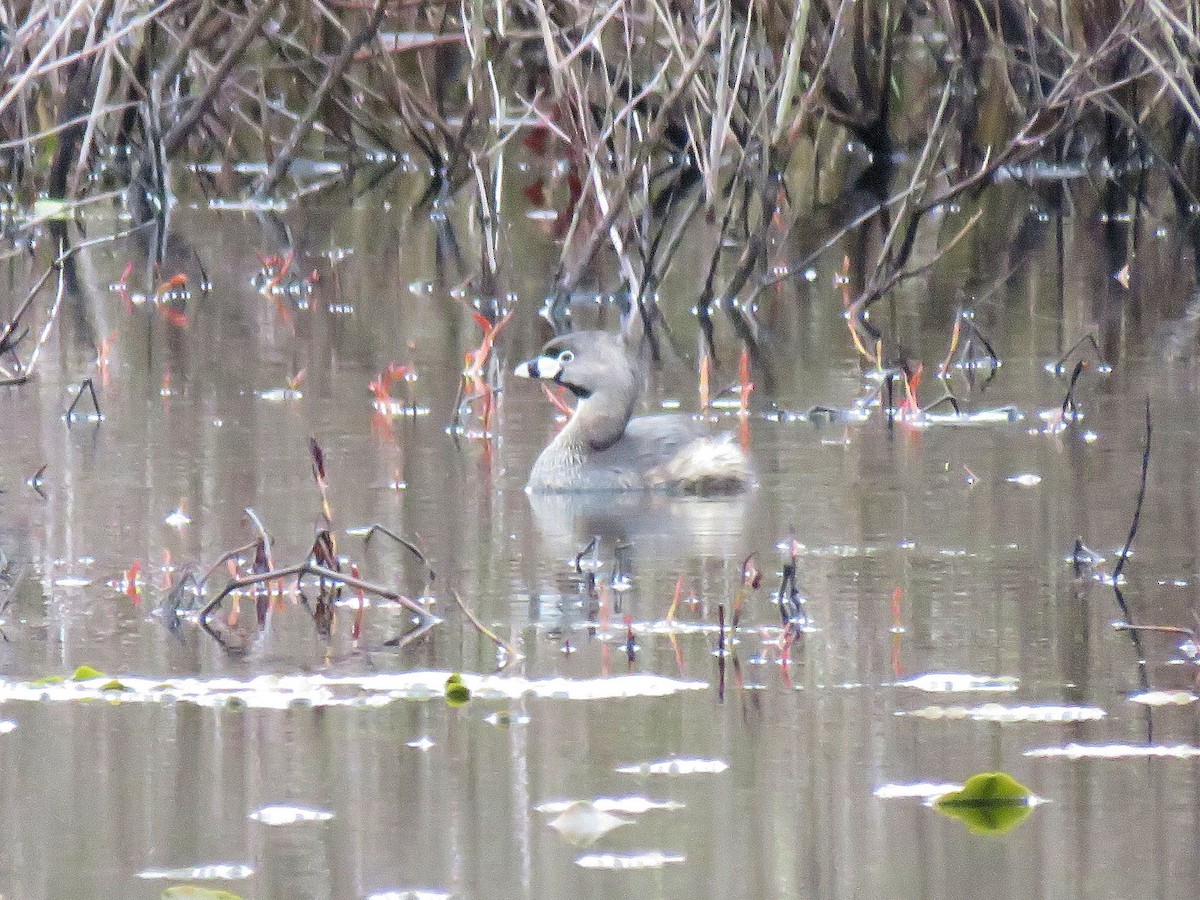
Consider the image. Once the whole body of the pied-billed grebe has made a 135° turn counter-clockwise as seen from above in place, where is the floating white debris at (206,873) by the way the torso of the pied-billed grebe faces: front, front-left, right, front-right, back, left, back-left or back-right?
front-right

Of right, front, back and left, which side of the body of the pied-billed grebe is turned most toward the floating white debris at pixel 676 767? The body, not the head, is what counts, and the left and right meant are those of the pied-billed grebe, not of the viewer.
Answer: left

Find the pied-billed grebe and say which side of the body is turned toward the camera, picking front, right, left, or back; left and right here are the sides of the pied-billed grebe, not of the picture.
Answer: left

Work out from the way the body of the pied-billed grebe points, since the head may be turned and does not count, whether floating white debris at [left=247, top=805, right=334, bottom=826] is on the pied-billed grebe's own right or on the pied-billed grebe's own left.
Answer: on the pied-billed grebe's own left

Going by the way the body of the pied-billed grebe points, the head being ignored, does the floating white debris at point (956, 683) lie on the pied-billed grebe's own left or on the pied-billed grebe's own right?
on the pied-billed grebe's own left

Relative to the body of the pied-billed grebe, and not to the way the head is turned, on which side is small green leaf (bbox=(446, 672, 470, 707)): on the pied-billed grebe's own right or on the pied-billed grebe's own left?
on the pied-billed grebe's own left

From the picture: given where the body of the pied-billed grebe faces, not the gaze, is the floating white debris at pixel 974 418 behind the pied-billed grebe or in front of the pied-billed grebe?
behind

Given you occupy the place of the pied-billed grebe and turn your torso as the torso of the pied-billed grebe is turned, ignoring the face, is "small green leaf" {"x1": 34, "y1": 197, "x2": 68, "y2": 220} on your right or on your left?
on your right

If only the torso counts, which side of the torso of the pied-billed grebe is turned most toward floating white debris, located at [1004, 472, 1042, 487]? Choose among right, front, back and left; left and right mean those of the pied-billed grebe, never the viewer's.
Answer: back

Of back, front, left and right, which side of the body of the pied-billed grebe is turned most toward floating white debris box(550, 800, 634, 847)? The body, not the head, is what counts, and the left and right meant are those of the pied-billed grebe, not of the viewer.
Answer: left

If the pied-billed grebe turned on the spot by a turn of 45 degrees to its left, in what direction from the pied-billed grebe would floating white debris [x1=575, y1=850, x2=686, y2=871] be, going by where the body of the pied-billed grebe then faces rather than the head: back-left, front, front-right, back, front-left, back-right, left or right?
front-left
